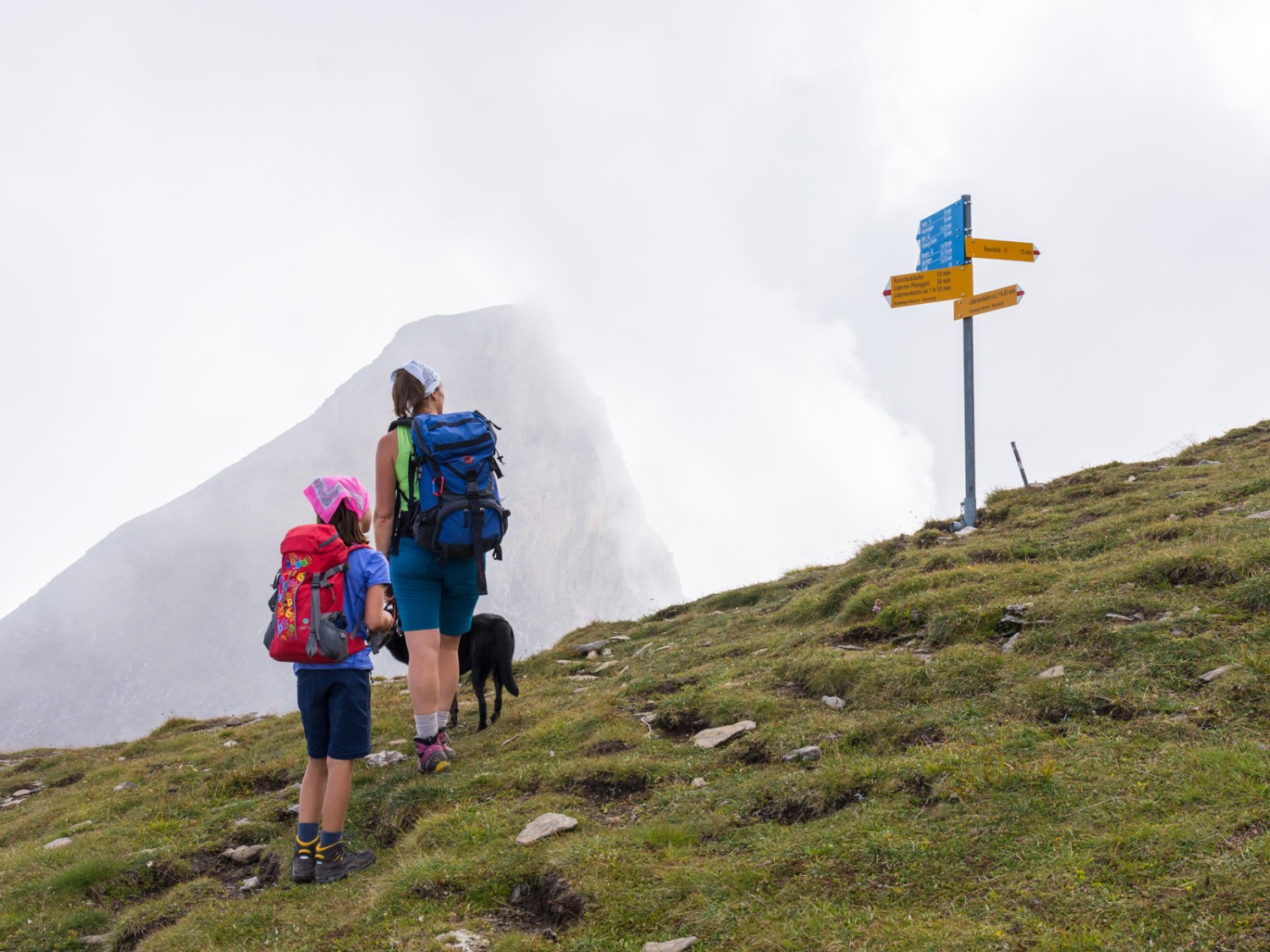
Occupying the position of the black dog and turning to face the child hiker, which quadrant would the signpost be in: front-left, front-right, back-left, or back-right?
back-left

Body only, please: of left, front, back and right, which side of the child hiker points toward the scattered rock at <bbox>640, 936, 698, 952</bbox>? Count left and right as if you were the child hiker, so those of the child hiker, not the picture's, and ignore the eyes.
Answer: right

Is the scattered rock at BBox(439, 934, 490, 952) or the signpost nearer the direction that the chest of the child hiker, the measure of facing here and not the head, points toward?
the signpost

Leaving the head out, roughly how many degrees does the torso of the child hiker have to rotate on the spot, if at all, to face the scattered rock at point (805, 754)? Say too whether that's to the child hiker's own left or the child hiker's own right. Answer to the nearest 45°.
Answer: approximately 45° to the child hiker's own right

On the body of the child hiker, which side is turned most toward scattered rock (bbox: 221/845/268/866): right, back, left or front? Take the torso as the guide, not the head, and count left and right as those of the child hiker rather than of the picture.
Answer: left

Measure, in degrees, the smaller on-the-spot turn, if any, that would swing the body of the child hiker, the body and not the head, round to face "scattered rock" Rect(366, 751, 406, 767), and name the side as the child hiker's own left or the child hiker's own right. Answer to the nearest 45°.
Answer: approximately 45° to the child hiker's own left

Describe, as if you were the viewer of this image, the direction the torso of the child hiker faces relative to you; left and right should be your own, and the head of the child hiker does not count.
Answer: facing away from the viewer and to the right of the viewer

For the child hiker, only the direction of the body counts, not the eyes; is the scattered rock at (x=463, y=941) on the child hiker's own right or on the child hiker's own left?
on the child hiker's own right

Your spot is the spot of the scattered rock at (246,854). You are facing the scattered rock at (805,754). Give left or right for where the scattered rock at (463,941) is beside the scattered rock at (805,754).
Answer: right

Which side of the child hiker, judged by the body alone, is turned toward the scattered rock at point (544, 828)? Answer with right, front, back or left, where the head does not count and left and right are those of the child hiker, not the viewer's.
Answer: right

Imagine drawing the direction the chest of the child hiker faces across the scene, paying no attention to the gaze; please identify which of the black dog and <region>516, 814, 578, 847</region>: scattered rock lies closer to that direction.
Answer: the black dog
